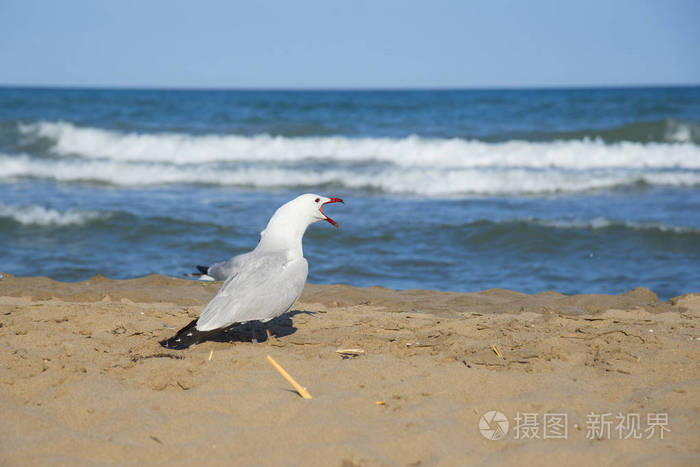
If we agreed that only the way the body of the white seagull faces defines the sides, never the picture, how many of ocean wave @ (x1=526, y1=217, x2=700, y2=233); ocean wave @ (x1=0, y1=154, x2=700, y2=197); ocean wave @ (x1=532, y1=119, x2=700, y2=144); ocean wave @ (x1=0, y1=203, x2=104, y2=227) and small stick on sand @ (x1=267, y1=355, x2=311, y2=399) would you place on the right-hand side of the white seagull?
1

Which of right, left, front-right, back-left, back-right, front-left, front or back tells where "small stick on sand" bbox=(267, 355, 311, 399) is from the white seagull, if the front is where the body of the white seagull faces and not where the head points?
right

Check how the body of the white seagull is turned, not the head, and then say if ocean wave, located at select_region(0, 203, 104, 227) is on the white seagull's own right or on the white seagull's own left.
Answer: on the white seagull's own left

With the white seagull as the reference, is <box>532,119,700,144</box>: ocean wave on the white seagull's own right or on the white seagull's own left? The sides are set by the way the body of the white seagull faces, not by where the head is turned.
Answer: on the white seagull's own left

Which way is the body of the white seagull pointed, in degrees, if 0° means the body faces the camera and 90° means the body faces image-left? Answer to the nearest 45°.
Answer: approximately 270°

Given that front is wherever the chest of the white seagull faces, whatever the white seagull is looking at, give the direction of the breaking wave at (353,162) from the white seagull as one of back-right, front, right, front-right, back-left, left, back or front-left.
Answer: left

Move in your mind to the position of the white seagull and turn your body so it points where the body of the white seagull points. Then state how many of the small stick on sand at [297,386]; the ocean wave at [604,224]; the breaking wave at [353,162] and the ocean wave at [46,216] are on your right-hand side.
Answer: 1

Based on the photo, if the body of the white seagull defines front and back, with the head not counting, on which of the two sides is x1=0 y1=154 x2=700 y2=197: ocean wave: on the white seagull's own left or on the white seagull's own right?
on the white seagull's own left

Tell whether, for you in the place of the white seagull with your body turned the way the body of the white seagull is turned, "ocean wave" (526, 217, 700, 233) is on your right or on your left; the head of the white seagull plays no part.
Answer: on your left

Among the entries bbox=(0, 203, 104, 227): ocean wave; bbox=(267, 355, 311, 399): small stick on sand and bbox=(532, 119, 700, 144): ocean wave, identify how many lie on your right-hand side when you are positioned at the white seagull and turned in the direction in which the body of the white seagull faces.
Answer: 1

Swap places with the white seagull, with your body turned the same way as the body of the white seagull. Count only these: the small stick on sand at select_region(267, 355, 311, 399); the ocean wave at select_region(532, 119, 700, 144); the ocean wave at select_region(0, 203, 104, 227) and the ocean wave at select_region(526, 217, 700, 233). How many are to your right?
1
